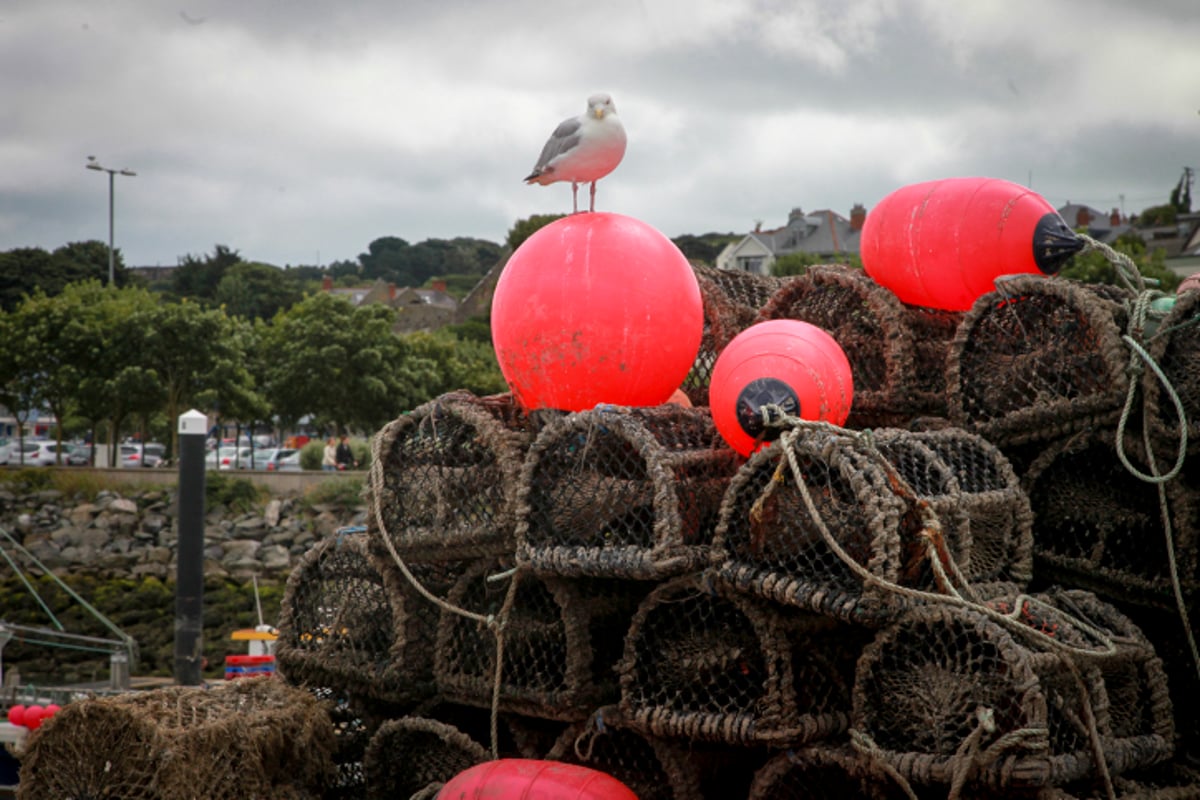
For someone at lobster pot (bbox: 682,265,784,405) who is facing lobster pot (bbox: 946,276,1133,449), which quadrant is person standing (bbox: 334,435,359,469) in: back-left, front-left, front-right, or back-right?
back-left

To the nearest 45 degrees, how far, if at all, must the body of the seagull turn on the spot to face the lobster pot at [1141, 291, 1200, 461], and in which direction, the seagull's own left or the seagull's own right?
approximately 45° to the seagull's own left

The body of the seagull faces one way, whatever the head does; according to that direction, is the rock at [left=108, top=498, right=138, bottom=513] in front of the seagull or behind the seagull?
behind

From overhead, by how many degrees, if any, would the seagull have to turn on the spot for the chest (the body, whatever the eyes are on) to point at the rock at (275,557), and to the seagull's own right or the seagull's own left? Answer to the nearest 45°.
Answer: approximately 135° to the seagull's own left

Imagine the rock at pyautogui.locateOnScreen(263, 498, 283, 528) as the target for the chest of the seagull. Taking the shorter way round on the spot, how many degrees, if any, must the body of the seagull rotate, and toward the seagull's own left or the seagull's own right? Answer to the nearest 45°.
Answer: approximately 135° to the seagull's own left

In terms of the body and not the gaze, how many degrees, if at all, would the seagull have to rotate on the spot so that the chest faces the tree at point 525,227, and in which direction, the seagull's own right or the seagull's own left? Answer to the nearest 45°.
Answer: approximately 135° to the seagull's own left

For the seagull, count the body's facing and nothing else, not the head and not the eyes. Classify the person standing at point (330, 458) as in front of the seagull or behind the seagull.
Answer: behind

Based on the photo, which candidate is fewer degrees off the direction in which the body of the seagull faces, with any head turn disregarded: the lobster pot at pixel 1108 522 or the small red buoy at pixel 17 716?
the lobster pot

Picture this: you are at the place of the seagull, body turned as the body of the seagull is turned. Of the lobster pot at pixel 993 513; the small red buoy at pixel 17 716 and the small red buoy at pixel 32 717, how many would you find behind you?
2

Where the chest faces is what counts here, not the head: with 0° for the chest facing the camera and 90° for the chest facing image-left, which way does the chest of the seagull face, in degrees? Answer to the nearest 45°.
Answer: approximately 315°

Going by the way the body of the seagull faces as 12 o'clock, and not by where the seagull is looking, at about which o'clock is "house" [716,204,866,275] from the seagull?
The house is roughly at 8 o'clock from the seagull.
